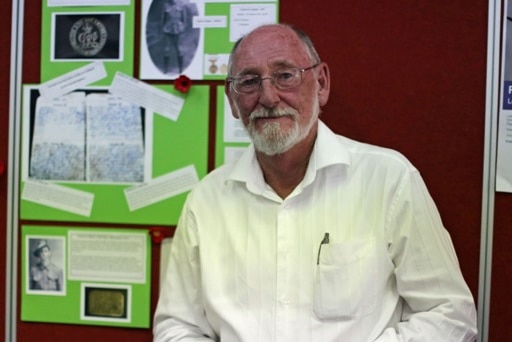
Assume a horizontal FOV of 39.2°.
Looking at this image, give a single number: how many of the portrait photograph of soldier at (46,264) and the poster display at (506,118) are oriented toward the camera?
2

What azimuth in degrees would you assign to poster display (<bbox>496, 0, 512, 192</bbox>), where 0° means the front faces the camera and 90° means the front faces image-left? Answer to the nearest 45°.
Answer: approximately 0°

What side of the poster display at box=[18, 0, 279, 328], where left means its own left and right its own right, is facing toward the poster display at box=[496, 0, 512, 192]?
left

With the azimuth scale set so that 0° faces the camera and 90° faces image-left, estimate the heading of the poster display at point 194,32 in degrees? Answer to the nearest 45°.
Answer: approximately 0°
